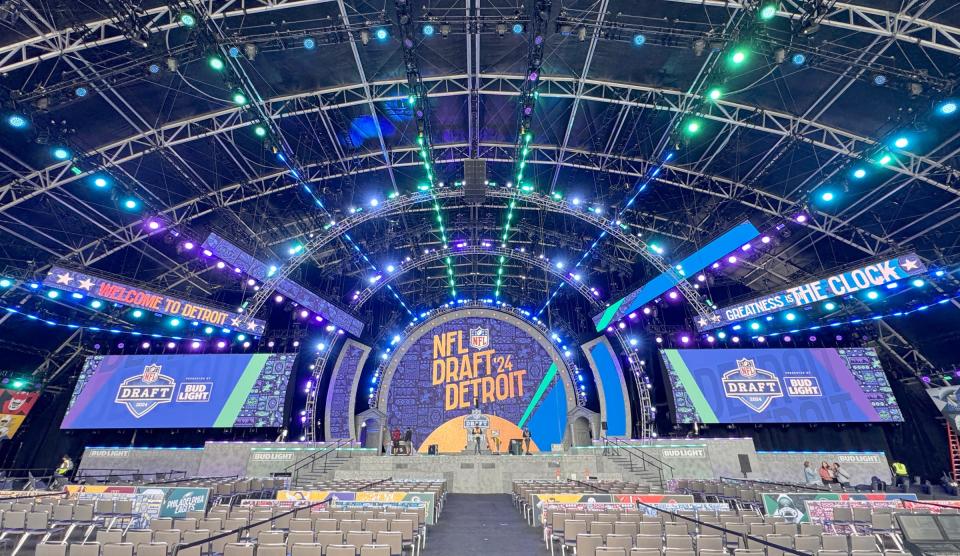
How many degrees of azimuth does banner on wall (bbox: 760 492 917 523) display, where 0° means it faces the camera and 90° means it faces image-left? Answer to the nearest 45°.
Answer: approximately 0°

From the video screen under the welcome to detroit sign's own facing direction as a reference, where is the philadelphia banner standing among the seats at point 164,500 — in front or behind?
in front

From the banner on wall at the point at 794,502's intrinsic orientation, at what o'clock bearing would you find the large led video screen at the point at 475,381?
The large led video screen is roughly at 4 o'clock from the banner on wall.

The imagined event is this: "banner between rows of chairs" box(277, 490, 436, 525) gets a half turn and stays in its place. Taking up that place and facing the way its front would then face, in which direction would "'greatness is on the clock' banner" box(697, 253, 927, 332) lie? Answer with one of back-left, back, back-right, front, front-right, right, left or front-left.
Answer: right

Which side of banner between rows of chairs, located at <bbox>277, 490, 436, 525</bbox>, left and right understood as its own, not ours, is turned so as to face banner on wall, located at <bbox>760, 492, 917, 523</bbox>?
left

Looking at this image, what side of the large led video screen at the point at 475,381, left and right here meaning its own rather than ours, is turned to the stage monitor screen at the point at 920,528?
front

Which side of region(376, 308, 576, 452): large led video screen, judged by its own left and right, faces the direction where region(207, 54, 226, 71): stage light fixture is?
front
